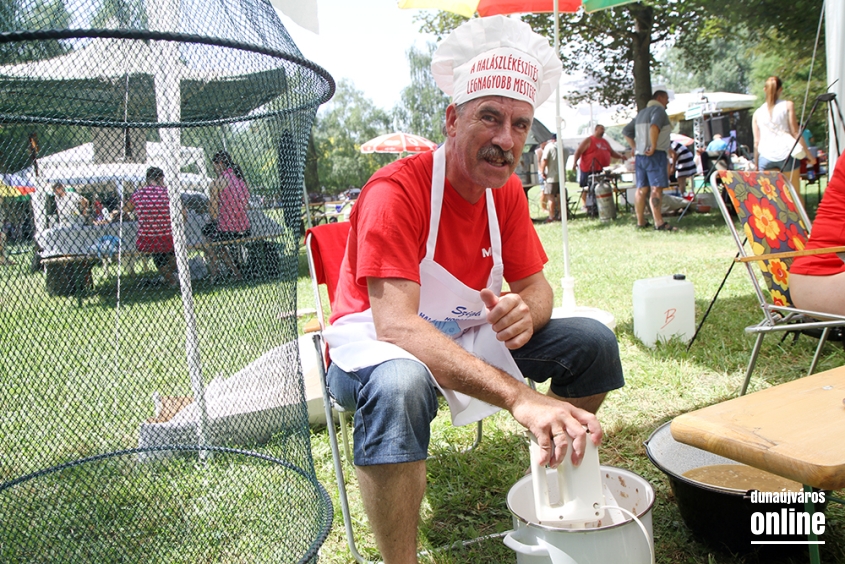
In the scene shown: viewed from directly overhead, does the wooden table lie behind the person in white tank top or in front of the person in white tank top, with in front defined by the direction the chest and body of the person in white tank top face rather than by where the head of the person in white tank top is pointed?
behind

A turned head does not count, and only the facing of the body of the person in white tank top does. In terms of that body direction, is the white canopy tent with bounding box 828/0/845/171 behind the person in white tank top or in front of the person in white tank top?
behind

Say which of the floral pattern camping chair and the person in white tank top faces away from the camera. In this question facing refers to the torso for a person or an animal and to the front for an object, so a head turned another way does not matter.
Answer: the person in white tank top

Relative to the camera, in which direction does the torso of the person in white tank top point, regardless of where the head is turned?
away from the camera

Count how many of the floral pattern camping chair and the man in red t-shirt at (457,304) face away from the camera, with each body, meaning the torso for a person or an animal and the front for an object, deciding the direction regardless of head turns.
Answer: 0

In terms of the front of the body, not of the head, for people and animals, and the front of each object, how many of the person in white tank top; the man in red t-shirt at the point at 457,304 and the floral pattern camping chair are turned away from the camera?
1

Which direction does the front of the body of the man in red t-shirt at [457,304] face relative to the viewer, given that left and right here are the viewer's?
facing the viewer and to the right of the viewer

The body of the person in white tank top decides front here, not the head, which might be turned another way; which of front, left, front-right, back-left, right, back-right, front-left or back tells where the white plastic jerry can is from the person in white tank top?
back

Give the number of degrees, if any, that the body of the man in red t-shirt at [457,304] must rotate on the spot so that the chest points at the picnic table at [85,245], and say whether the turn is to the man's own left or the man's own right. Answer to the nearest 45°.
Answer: approximately 135° to the man's own right

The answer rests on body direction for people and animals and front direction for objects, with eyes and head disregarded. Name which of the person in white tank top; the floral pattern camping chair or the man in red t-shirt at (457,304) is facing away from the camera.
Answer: the person in white tank top

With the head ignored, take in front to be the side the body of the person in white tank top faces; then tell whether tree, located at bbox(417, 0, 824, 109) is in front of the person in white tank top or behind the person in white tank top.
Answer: in front
